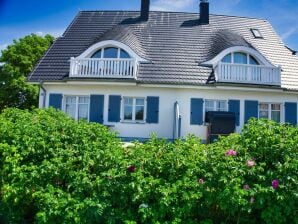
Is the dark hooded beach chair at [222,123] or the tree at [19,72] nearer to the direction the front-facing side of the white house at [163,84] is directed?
the dark hooded beach chair

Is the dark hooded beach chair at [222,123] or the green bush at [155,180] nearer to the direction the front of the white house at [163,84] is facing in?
the green bush

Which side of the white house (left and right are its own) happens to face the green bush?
front

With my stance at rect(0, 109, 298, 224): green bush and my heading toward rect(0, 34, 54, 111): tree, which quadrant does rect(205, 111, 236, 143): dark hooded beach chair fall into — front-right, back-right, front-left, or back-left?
front-right

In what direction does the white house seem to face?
toward the camera

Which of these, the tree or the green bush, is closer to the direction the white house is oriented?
the green bush

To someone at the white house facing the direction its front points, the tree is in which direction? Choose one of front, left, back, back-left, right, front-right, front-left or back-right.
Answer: back-right
